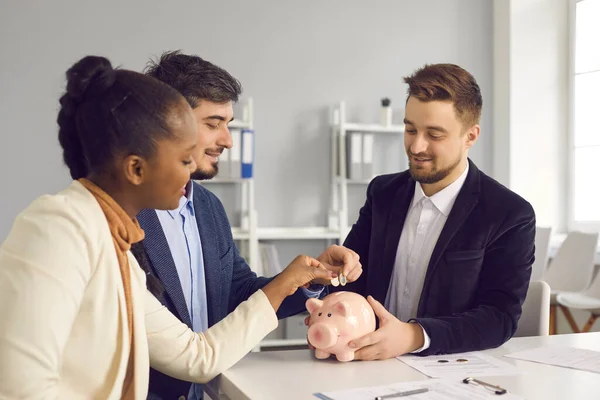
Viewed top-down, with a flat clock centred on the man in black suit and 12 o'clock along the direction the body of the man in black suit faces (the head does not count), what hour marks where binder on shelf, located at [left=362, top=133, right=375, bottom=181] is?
The binder on shelf is roughly at 4 o'clock from the man in black suit.

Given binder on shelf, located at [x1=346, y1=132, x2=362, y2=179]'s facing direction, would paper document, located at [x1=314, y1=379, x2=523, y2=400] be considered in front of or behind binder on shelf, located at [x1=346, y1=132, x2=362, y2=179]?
in front

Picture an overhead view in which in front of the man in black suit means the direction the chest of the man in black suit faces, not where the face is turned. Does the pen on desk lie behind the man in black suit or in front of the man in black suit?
in front

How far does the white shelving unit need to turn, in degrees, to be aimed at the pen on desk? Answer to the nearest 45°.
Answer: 0° — it already faces it
